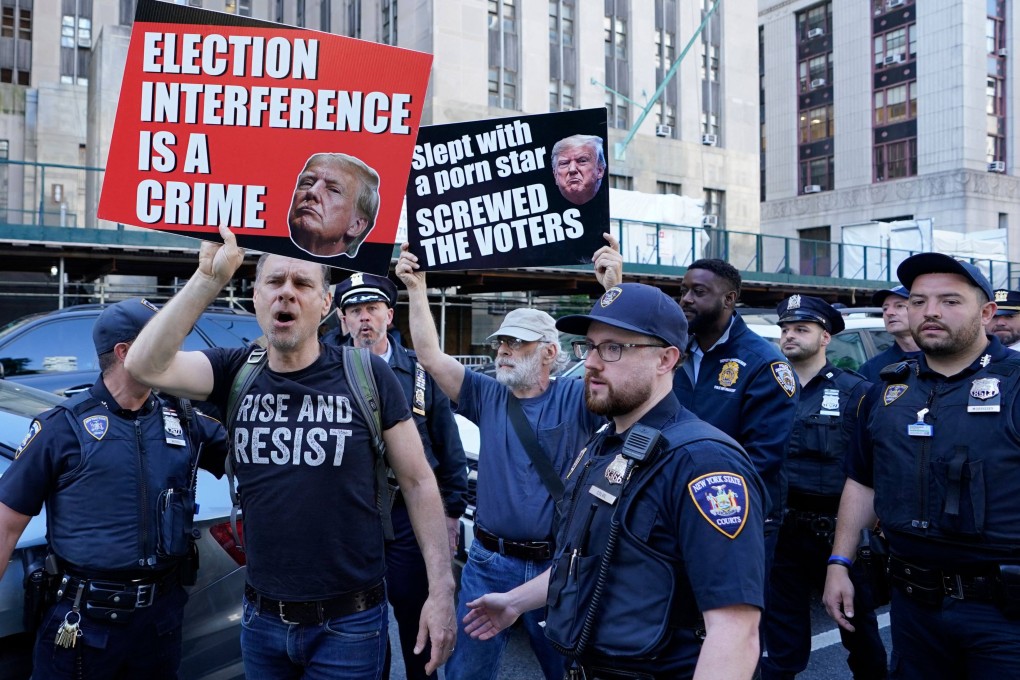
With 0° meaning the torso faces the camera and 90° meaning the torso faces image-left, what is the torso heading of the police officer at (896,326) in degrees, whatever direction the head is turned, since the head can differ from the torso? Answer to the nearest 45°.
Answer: approximately 45°

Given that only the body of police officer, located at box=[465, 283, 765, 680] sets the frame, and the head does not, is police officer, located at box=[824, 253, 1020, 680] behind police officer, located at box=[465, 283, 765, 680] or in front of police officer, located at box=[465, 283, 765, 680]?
behind

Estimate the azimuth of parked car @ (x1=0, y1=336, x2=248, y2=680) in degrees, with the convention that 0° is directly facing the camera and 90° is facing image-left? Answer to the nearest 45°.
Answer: approximately 90°

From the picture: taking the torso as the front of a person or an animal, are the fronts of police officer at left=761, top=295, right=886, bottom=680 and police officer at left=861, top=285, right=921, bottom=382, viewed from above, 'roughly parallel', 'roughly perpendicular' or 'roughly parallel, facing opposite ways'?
roughly parallel

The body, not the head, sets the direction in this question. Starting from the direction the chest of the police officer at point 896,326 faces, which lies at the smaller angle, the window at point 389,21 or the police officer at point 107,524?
the police officer

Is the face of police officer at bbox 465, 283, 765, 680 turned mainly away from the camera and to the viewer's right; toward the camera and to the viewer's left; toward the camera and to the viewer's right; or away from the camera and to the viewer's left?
toward the camera and to the viewer's left

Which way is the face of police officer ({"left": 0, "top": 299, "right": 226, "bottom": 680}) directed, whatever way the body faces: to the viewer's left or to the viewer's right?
to the viewer's right
